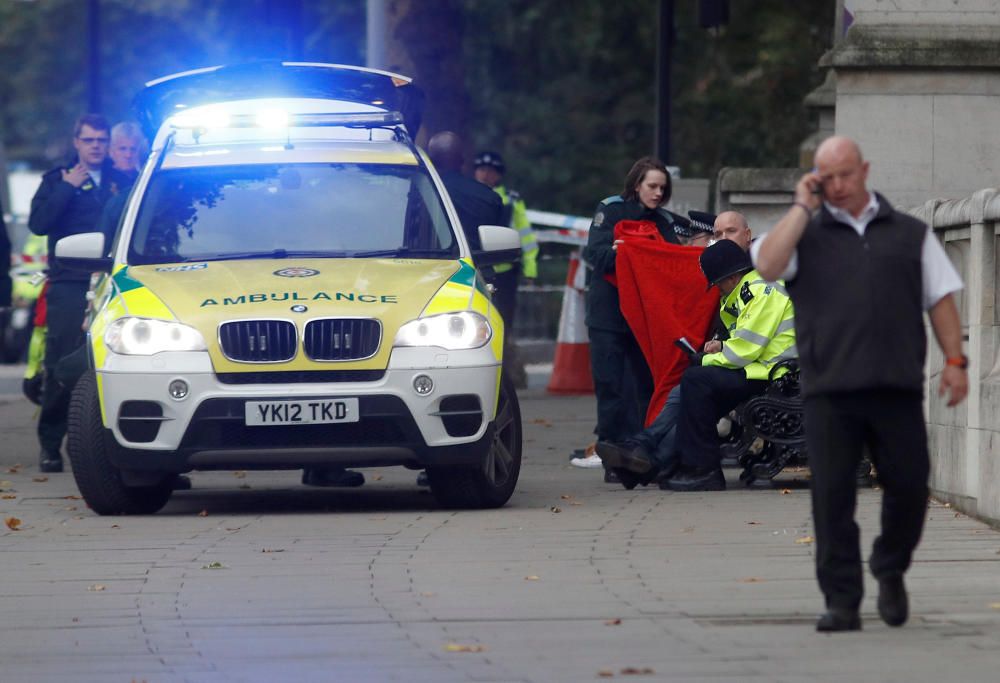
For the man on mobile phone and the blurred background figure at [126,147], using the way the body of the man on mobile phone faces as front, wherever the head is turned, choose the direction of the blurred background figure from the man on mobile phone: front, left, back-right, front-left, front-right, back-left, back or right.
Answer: back-right

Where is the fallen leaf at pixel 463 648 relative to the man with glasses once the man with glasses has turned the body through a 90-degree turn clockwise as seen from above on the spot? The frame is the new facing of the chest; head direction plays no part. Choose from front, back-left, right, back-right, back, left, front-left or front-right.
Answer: left

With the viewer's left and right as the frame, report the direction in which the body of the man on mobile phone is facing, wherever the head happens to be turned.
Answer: facing the viewer

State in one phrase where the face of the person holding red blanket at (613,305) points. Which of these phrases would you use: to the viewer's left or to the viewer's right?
to the viewer's right

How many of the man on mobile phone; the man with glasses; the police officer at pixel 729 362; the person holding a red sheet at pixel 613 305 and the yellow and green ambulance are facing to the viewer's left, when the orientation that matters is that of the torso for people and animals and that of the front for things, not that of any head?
1

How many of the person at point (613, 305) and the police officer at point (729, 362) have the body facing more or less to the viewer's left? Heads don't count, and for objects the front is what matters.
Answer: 1

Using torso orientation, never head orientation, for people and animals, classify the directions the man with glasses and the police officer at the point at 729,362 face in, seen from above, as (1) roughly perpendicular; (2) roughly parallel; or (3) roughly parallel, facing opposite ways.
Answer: roughly perpendicular

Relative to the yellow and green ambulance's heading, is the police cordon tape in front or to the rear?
to the rear

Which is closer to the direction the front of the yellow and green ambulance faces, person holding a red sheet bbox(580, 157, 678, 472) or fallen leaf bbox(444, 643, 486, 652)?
the fallen leaf

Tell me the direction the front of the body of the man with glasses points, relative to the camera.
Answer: toward the camera

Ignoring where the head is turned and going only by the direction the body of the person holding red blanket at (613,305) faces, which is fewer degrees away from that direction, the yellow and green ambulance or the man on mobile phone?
the man on mobile phone

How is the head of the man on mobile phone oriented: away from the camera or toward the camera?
toward the camera

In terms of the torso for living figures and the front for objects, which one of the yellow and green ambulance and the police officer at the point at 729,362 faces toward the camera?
the yellow and green ambulance

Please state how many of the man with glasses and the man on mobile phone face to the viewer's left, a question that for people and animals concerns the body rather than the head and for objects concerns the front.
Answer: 0

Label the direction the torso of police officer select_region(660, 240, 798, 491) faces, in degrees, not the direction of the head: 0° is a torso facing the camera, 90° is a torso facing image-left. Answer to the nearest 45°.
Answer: approximately 90°
